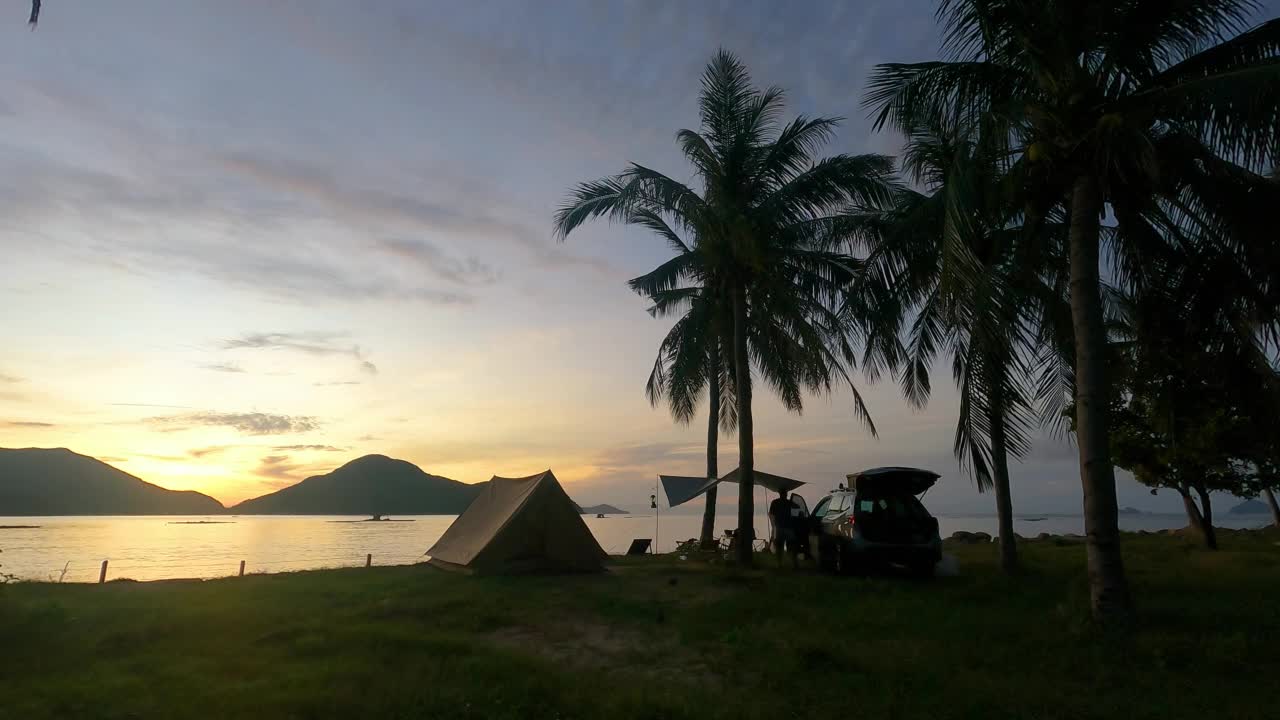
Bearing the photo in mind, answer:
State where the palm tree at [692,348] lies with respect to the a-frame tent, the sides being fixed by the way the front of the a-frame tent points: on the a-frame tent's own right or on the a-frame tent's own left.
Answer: on the a-frame tent's own left

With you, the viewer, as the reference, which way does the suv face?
facing away from the viewer and to the left of the viewer

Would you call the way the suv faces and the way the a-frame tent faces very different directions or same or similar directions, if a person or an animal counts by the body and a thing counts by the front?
very different directions

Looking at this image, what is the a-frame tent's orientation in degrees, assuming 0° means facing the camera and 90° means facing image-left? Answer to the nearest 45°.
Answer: approximately 315°

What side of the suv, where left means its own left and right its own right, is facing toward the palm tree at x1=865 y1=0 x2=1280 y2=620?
back

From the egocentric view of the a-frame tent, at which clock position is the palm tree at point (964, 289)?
The palm tree is roughly at 12 o'clock from the a-frame tent.

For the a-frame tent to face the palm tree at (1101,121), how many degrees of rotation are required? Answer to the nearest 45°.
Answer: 0° — it already faces it

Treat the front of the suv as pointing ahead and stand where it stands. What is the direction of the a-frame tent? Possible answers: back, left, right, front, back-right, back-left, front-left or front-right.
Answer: front-left

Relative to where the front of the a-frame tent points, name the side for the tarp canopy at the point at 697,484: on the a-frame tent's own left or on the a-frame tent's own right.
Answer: on the a-frame tent's own left
